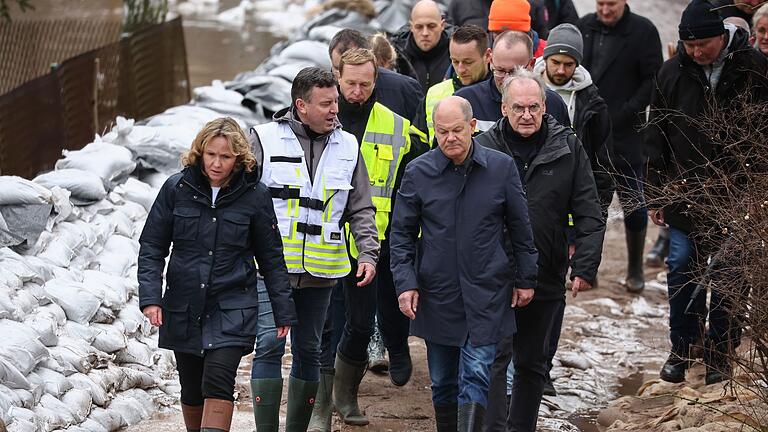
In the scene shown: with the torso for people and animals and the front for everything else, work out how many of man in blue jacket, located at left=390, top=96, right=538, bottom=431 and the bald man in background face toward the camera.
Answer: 2

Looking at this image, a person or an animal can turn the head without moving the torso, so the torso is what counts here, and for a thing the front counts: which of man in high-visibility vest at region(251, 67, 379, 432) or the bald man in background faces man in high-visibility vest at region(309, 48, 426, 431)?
the bald man in background

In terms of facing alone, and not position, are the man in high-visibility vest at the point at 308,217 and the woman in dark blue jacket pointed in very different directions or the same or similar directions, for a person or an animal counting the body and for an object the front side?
same or similar directions

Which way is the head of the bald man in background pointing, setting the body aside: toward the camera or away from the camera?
toward the camera

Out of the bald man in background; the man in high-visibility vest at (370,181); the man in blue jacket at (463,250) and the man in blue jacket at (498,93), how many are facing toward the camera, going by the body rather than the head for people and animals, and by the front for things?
4

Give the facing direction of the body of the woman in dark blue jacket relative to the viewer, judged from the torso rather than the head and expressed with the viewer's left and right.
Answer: facing the viewer

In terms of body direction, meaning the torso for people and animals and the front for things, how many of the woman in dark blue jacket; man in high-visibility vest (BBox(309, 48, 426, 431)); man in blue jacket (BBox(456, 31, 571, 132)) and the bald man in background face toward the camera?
4

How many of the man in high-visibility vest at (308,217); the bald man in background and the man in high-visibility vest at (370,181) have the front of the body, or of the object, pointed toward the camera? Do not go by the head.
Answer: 3

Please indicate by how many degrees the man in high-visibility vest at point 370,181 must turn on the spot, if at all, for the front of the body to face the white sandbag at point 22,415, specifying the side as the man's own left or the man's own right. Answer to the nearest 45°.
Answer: approximately 45° to the man's own right

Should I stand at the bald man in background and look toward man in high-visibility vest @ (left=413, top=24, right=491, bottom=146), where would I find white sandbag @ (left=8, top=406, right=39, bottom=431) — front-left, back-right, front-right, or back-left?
front-right

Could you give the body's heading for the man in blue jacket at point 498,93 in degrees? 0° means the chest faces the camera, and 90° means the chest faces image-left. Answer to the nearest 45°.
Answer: approximately 0°

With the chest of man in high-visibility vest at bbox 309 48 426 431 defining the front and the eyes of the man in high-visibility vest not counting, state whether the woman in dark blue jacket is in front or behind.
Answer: in front

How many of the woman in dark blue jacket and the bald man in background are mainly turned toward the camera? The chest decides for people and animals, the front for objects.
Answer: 2

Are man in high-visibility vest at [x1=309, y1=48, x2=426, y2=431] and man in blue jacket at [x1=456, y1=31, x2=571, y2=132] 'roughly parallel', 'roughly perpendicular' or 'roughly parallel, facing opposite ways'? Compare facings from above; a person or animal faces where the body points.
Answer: roughly parallel

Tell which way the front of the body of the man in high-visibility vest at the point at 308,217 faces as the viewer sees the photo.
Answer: toward the camera

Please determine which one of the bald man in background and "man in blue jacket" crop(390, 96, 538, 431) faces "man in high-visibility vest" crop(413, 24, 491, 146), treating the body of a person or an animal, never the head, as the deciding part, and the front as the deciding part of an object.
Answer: the bald man in background

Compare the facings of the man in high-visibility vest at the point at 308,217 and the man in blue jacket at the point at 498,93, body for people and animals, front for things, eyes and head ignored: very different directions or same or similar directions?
same or similar directions

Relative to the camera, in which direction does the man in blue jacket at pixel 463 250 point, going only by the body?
toward the camera
